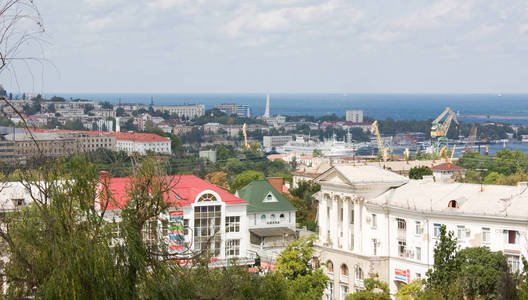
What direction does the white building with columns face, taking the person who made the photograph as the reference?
facing the viewer and to the left of the viewer

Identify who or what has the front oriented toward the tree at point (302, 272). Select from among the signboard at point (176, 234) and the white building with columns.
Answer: the white building with columns

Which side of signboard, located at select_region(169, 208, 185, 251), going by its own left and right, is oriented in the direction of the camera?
front

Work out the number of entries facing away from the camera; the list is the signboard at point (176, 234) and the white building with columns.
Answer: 0

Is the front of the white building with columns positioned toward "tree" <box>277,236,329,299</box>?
yes
